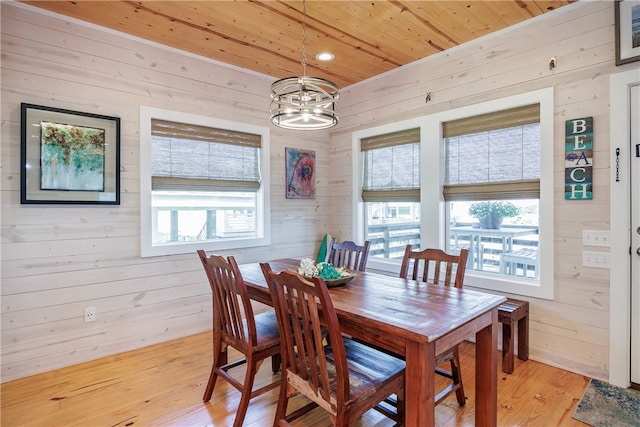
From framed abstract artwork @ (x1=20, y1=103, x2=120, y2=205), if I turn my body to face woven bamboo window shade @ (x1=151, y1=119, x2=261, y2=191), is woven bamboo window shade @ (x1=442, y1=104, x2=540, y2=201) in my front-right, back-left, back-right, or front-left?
front-right

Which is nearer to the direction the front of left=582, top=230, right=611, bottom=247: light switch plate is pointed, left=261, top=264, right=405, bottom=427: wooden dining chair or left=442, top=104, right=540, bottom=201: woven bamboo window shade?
the wooden dining chair

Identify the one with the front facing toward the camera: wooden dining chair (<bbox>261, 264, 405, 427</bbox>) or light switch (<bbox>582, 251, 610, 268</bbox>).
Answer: the light switch

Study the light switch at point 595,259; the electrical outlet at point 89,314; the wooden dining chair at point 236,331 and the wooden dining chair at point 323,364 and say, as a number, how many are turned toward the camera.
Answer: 2

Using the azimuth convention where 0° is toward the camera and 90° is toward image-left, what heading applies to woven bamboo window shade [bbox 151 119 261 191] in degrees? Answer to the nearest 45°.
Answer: approximately 315°

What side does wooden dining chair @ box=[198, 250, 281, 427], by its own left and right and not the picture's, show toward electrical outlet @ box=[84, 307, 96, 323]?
left

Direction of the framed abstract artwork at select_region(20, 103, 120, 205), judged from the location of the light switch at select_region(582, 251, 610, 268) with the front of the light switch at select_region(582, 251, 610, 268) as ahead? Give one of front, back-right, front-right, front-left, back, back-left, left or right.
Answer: front-right

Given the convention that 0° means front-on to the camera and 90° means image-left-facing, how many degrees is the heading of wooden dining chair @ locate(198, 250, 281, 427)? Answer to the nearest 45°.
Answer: approximately 225°

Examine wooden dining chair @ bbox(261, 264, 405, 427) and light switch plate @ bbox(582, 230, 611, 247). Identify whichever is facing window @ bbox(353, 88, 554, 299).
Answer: the wooden dining chair

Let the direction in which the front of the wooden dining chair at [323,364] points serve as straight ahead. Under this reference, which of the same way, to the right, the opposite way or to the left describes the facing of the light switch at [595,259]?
the opposite way

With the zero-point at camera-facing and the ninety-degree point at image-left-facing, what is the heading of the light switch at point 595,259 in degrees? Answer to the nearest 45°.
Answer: approximately 0°

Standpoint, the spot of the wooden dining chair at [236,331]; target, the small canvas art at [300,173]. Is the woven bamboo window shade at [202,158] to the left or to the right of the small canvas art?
left

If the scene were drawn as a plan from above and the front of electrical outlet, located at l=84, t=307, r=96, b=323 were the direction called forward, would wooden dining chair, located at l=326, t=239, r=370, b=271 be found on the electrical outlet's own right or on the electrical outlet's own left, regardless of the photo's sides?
on the electrical outlet's own left

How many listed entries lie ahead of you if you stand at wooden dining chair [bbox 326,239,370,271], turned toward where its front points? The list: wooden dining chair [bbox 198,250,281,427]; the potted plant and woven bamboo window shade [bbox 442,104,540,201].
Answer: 1

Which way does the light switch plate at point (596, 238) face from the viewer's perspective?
toward the camera

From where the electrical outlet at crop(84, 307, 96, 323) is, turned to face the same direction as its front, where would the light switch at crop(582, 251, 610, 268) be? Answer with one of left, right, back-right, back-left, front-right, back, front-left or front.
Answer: front-left

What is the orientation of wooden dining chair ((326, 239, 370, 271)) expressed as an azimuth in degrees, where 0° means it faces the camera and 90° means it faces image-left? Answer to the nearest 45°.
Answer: approximately 45°

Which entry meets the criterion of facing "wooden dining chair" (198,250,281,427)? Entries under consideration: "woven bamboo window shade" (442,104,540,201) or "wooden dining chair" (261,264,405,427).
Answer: the woven bamboo window shade

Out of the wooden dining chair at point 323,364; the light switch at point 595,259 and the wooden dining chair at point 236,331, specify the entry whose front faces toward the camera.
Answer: the light switch

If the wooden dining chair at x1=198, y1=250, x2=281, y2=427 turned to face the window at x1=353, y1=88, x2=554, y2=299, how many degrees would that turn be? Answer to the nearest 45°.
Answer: approximately 45° to its right

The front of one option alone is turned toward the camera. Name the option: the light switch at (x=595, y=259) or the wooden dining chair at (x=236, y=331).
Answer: the light switch

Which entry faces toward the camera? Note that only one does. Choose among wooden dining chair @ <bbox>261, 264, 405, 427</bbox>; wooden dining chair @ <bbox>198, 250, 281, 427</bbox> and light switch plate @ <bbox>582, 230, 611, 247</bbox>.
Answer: the light switch plate
